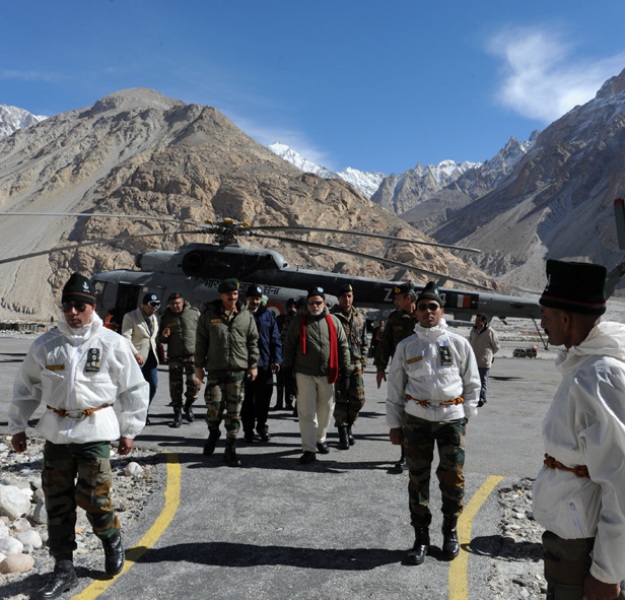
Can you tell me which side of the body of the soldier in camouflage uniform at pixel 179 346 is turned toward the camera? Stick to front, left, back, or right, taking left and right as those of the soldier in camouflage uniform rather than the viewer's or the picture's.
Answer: front

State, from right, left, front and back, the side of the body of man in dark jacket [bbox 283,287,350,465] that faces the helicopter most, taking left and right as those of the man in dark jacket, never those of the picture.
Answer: back

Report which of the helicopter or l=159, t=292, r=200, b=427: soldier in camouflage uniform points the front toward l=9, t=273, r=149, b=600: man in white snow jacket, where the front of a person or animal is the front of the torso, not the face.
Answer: the soldier in camouflage uniform

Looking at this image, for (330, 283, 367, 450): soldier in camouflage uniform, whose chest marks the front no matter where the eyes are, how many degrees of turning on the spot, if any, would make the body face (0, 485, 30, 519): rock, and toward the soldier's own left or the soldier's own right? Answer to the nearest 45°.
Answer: approximately 45° to the soldier's own right

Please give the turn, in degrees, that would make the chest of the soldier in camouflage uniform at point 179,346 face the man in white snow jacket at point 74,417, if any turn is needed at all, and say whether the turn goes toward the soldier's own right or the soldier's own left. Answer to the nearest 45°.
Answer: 0° — they already face them

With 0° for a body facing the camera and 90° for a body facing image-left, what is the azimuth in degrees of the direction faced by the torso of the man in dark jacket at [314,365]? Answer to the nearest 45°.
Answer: approximately 0°

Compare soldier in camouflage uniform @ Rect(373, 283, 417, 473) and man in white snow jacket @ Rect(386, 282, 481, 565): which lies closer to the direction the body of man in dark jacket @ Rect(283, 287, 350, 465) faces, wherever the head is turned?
the man in white snow jacket

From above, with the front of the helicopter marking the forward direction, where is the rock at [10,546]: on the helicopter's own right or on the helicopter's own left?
on the helicopter's own left

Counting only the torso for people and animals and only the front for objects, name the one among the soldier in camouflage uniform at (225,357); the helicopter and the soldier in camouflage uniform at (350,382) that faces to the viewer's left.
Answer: the helicopter

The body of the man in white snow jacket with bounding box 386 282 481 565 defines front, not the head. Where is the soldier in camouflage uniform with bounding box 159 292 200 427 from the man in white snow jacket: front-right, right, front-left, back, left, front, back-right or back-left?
back-right

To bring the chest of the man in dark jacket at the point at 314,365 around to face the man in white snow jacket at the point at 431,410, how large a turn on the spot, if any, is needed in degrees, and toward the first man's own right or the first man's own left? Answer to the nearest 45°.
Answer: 0° — they already face them

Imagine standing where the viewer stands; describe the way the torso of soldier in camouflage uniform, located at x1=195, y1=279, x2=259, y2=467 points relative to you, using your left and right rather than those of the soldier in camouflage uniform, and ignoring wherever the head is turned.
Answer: facing the viewer

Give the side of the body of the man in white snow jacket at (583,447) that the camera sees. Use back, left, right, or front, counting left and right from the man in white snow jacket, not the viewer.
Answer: left

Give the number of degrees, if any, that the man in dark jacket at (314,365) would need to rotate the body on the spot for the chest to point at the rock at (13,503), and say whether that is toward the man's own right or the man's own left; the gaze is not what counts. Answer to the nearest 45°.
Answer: approximately 45° to the man's own right

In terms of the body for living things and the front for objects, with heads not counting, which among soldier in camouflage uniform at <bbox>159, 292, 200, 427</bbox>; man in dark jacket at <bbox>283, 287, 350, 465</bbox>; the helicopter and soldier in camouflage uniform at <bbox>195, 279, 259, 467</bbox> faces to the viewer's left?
the helicopter
